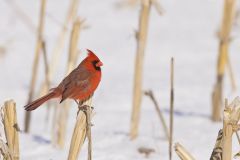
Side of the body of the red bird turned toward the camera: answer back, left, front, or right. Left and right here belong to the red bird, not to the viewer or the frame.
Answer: right
